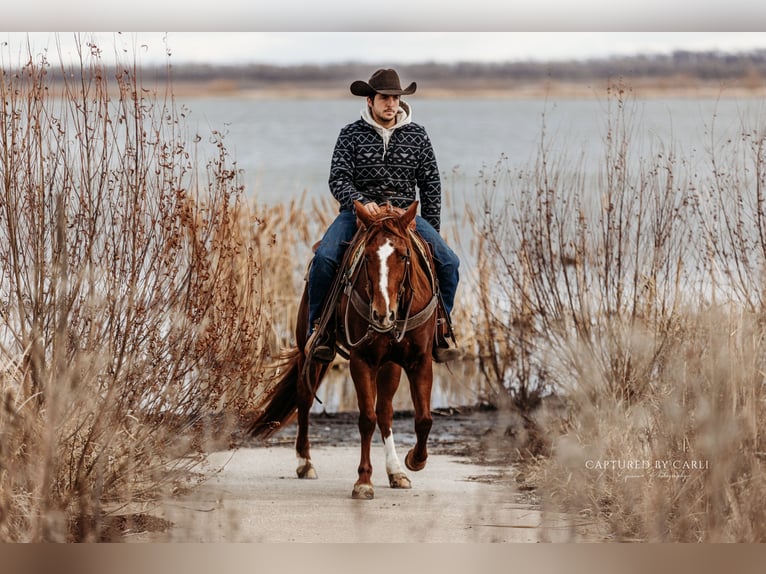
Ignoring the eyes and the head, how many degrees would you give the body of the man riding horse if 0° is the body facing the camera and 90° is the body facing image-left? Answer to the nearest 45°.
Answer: approximately 0°
